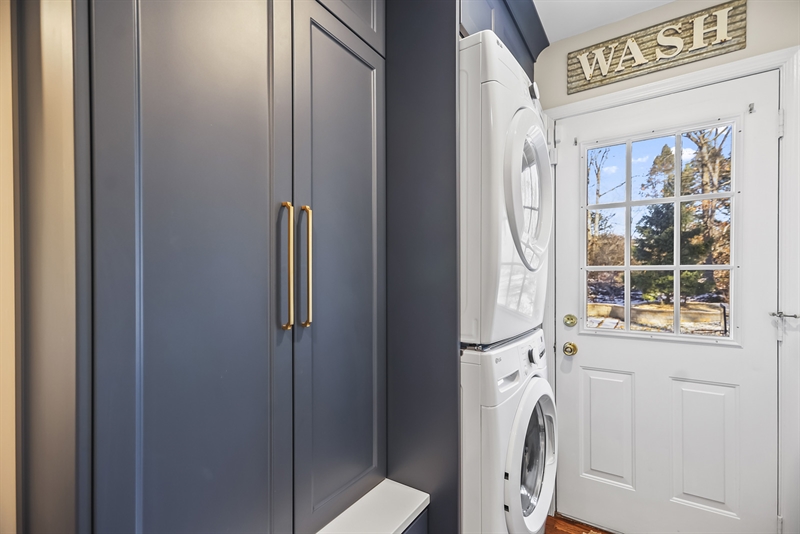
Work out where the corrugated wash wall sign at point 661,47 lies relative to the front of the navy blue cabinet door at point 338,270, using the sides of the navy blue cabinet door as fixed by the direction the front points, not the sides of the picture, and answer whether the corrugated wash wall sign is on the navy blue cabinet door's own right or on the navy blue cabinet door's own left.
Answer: on the navy blue cabinet door's own left

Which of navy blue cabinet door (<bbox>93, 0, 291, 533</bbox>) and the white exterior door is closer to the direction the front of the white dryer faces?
the white exterior door

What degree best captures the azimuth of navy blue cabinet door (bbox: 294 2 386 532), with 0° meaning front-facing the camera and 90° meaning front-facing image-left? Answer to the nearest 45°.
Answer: approximately 315°

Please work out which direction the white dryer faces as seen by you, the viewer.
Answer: facing to the right of the viewer

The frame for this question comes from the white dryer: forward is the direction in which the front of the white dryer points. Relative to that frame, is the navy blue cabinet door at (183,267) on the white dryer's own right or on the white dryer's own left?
on the white dryer's own right

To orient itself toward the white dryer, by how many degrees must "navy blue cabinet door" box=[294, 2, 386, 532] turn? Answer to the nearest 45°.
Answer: approximately 45° to its left

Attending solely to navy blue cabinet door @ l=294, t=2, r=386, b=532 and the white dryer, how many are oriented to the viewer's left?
0
